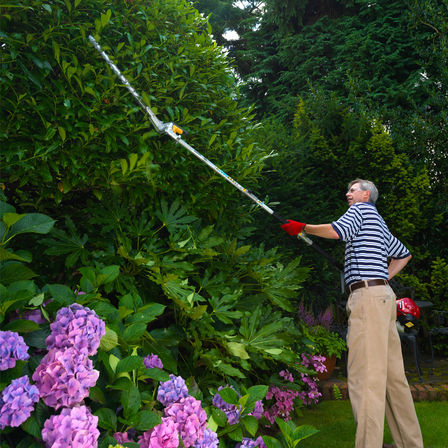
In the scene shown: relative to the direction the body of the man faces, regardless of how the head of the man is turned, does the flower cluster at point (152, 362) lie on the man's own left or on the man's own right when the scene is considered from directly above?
on the man's own left

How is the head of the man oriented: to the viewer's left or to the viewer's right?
to the viewer's left

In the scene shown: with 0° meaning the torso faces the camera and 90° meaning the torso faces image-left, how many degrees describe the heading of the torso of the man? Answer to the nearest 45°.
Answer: approximately 135°

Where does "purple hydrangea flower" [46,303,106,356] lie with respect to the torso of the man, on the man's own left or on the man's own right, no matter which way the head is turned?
on the man's own left

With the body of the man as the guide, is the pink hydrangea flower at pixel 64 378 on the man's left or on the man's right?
on the man's left
